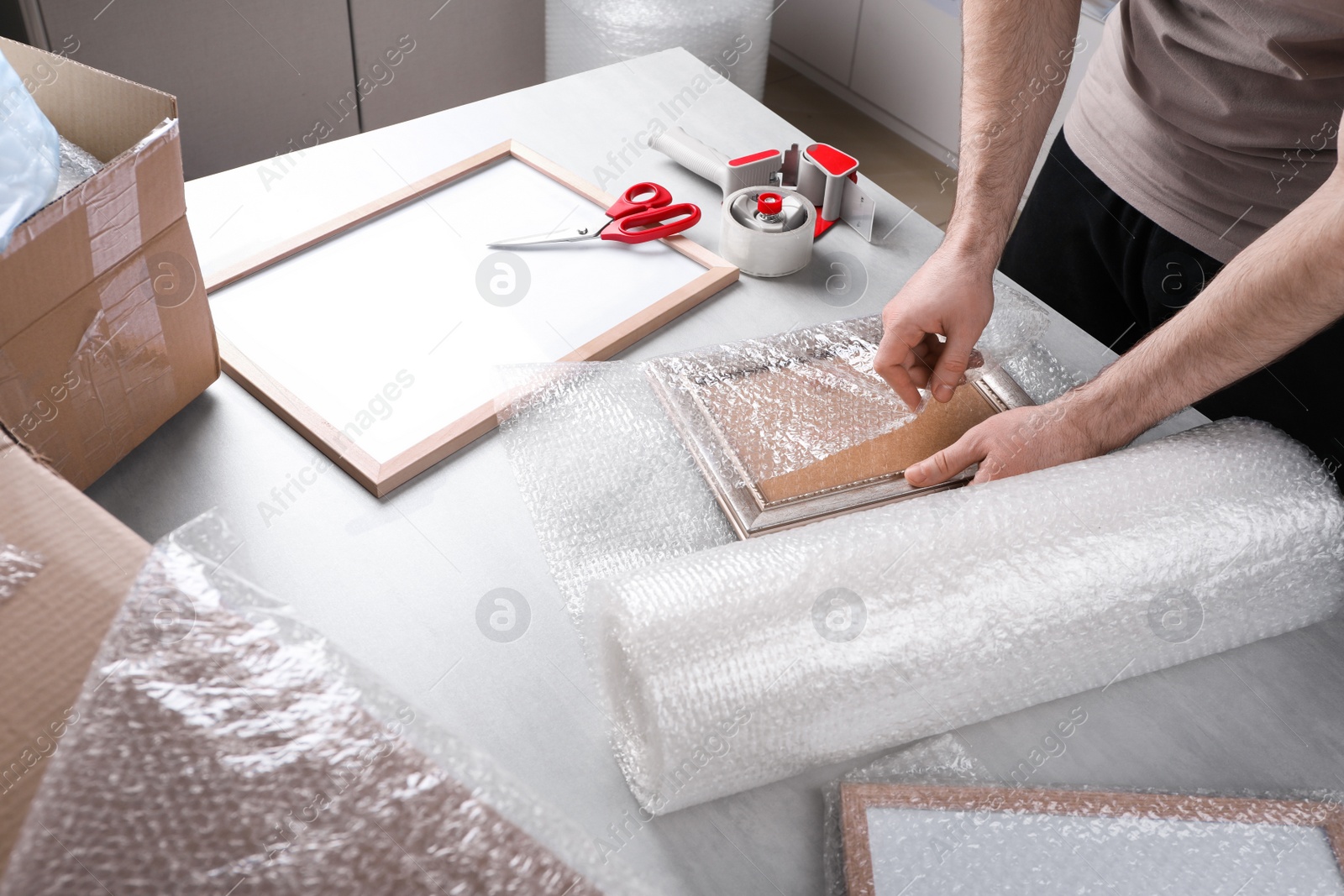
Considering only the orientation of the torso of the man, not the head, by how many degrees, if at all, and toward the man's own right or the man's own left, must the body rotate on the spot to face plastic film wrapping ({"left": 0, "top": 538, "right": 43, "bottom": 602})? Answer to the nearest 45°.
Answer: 0° — they already face it

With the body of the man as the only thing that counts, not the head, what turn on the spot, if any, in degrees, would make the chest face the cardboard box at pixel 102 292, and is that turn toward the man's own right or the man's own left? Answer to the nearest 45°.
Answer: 0° — they already face it

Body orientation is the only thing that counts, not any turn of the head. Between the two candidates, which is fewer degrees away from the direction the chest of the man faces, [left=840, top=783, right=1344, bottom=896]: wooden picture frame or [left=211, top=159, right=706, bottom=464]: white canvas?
the white canvas

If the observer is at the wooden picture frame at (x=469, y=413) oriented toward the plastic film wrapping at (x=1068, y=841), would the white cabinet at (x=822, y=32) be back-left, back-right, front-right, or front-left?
back-left

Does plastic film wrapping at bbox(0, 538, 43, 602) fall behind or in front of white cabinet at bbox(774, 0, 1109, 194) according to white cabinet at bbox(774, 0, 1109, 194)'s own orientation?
in front

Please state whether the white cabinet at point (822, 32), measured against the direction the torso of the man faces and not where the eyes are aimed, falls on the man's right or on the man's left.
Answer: on the man's right

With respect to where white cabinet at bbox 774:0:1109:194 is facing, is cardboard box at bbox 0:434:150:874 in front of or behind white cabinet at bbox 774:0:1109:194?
in front

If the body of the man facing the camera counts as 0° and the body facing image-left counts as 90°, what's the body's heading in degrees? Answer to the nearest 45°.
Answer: approximately 45°

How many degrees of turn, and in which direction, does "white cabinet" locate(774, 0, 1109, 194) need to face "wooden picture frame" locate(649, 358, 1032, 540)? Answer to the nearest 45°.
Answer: approximately 45° to its left

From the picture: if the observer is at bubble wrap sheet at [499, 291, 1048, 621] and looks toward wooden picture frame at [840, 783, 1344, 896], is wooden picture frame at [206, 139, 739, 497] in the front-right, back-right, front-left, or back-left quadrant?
back-right

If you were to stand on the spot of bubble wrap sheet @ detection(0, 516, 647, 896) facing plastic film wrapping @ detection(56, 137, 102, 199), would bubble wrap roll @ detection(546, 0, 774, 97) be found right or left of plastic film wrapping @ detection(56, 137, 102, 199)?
right

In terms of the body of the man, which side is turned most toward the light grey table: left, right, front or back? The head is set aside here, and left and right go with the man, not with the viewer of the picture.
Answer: front

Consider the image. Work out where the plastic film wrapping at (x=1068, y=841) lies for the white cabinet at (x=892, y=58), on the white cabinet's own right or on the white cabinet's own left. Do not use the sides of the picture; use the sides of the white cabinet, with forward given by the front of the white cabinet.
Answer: on the white cabinet's own left

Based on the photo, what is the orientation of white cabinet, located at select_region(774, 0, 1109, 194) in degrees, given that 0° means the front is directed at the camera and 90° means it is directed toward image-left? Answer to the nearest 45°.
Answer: approximately 45°
